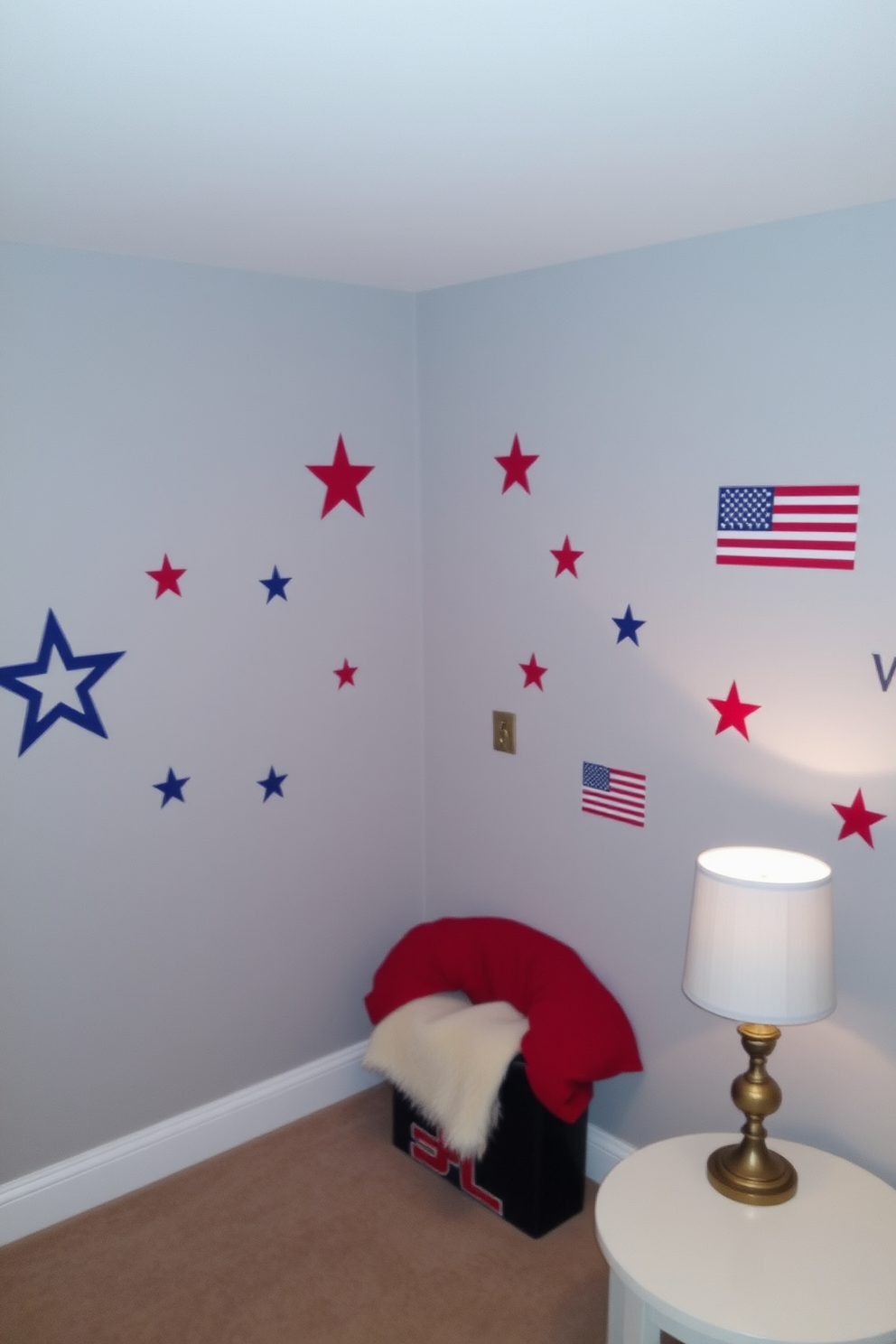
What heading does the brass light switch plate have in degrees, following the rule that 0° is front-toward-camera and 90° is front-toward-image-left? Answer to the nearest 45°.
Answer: approximately 45°

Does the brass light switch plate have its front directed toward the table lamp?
no

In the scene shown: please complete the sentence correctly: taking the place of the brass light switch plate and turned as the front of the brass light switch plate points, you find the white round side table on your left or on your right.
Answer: on your left
